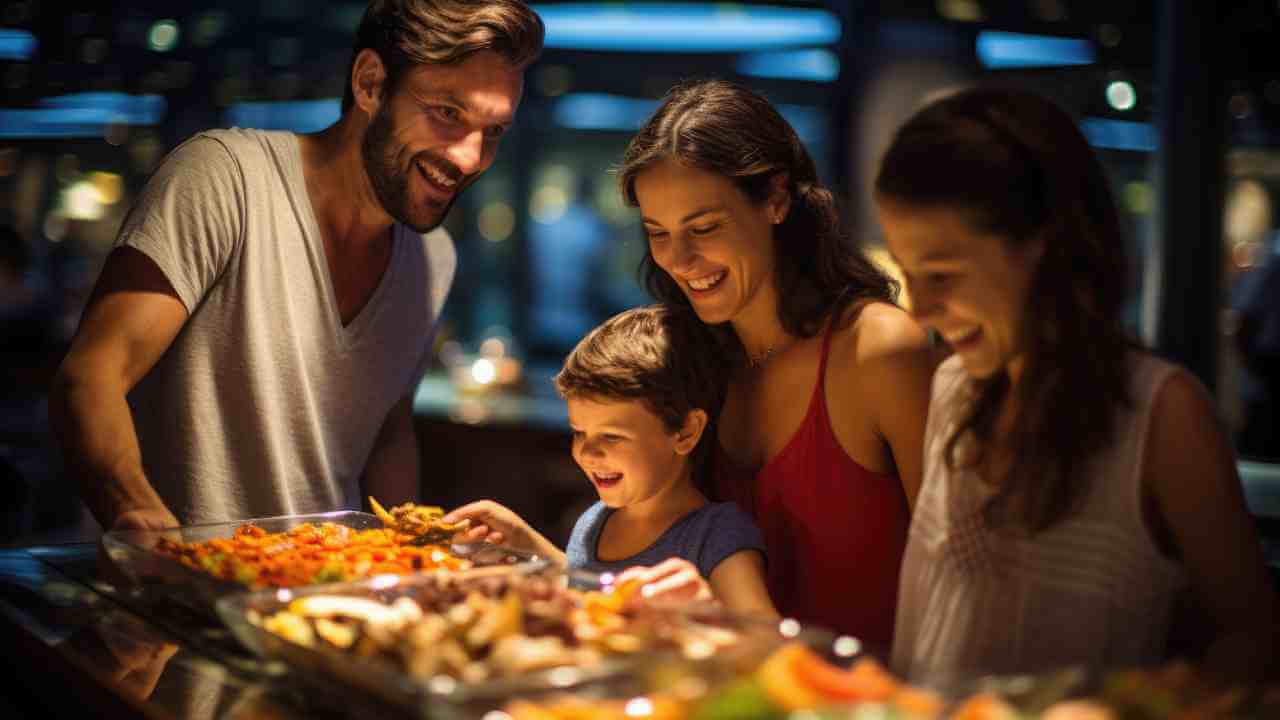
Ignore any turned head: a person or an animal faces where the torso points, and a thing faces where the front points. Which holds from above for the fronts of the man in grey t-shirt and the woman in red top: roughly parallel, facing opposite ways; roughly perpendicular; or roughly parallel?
roughly perpendicular

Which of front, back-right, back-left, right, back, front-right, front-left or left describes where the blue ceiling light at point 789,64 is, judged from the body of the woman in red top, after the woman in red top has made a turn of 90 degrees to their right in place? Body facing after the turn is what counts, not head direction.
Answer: front-right

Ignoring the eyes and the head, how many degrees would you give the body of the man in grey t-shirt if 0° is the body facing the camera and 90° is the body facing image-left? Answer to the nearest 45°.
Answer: approximately 315°

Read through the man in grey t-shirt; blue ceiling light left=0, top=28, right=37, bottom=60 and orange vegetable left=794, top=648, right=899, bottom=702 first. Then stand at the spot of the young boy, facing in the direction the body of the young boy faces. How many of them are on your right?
2

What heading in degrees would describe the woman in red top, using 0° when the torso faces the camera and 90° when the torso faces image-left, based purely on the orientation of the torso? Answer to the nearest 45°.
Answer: approximately 45°

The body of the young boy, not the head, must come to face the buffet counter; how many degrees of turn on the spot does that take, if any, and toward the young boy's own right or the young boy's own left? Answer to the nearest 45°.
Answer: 0° — they already face it

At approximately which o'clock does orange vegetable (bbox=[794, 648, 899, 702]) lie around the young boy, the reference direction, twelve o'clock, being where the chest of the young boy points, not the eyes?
The orange vegetable is roughly at 10 o'clock from the young boy.

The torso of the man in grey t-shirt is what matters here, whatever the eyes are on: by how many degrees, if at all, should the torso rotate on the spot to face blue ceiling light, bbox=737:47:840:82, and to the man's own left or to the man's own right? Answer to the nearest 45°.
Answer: approximately 90° to the man's own left

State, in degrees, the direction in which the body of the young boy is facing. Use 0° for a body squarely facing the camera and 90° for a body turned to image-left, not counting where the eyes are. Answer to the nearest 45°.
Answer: approximately 45°
